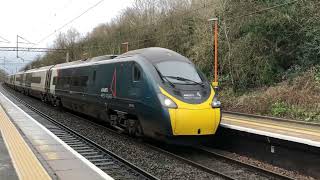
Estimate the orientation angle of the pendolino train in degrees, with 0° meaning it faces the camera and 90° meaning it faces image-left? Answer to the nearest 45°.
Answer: approximately 315°
